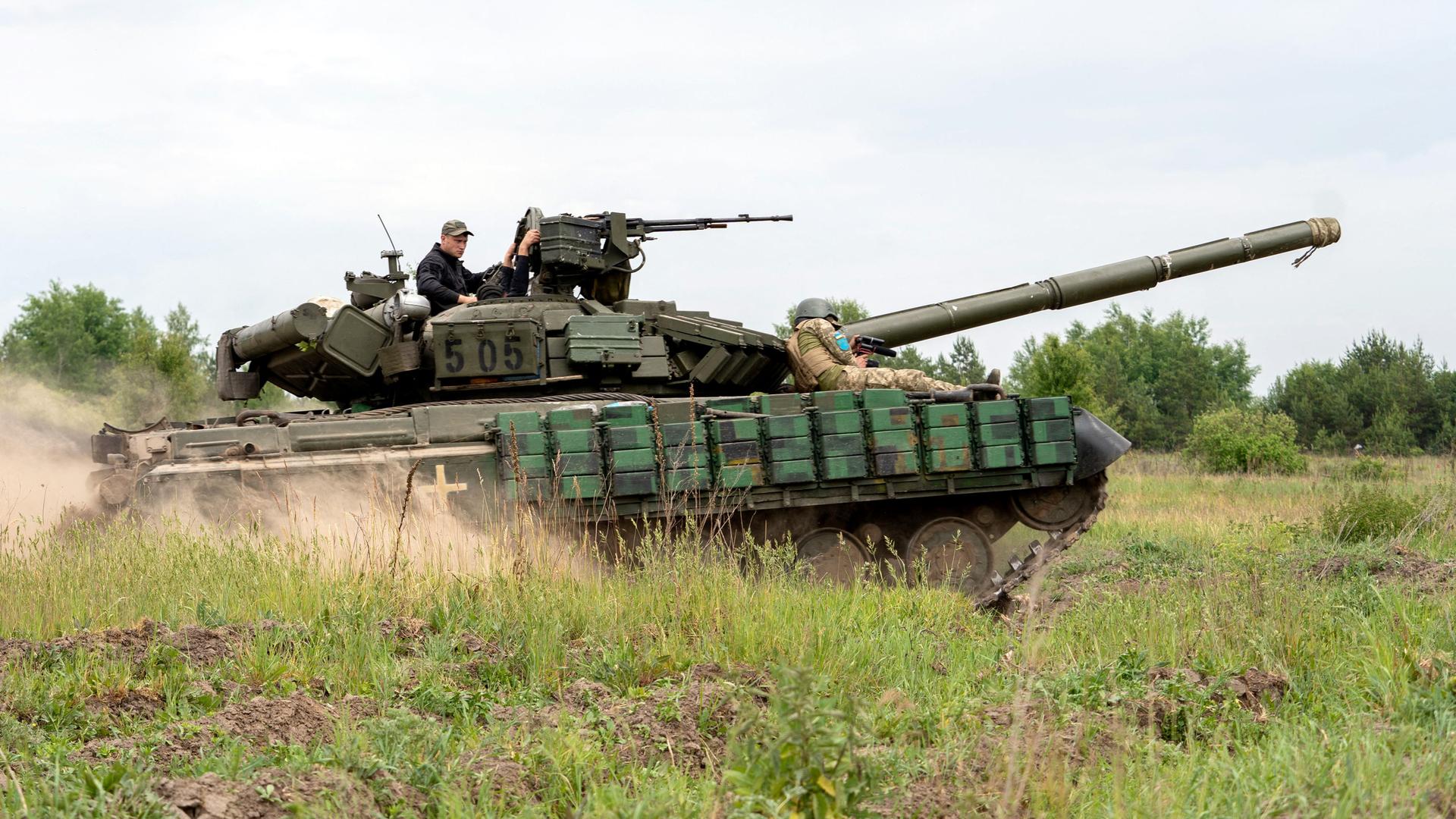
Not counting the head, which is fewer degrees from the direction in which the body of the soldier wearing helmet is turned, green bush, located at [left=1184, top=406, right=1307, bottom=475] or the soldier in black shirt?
the green bush

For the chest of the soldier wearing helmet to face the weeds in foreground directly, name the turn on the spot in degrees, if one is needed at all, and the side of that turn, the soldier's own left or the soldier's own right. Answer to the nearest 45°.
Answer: approximately 90° to the soldier's own right

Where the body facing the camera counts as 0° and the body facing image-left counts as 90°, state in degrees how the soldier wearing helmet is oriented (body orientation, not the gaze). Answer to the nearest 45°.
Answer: approximately 270°

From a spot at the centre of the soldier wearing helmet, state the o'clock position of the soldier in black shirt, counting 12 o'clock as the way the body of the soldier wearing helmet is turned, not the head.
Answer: The soldier in black shirt is roughly at 6 o'clock from the soldier wearing helmet.

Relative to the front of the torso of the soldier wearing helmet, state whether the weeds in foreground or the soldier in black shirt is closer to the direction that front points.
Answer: the weeds in foreground

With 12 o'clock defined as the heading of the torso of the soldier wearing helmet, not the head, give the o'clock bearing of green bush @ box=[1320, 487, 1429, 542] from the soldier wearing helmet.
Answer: The green bush is roughly at 11 o'clock from the soldier wearing helmet.
